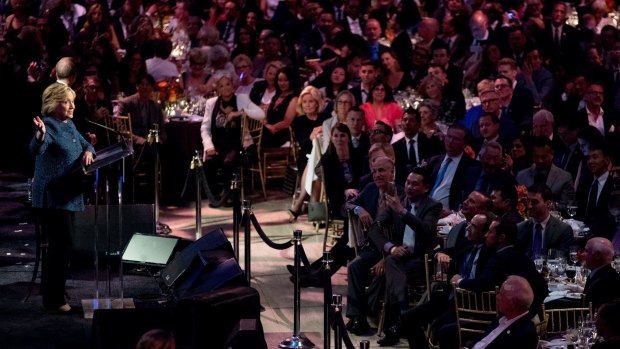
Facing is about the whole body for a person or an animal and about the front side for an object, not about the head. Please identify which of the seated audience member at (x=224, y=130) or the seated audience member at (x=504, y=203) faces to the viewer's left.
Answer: the seated audience member at (x=504, y=203)

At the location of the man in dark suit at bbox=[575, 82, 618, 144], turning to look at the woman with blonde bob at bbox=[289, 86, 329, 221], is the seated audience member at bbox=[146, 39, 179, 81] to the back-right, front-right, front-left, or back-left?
front-right

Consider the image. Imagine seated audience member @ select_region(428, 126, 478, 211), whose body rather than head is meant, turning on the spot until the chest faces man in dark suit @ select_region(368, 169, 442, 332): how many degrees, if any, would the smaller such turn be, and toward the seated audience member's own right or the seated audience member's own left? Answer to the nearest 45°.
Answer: approximately 45° to the seated audience member's own left

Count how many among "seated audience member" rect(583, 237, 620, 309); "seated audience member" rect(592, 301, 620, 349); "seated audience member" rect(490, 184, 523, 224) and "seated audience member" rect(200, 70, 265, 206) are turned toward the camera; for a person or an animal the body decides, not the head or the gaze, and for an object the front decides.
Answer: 1

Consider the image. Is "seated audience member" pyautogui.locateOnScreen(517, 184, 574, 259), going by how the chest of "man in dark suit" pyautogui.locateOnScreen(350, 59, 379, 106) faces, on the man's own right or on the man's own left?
on the man's own left

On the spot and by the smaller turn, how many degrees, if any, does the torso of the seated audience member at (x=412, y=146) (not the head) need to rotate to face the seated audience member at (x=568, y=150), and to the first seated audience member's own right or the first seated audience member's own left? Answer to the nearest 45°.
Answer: approximately 135° to the first seated audience member's own left

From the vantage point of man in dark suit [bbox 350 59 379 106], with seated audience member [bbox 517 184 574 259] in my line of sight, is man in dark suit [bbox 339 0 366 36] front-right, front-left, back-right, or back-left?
back-left

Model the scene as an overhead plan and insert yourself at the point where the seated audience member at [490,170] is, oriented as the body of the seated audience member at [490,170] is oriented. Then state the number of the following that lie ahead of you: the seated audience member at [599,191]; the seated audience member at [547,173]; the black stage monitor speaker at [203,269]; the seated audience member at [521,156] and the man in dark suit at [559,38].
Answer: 1

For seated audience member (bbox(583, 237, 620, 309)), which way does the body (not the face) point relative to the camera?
to the viewer's left

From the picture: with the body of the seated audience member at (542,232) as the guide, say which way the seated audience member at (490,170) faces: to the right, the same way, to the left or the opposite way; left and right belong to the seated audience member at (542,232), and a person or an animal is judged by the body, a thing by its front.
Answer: the same way

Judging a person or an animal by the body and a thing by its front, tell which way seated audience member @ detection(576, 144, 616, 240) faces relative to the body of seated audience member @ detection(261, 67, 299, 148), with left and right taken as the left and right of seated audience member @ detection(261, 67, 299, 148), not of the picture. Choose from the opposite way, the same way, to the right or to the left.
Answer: the same way

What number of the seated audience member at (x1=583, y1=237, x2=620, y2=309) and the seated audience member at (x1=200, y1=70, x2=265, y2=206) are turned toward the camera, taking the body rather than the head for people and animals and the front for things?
1

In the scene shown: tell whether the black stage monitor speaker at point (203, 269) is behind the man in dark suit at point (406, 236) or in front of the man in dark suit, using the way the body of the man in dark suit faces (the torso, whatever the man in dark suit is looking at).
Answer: in front

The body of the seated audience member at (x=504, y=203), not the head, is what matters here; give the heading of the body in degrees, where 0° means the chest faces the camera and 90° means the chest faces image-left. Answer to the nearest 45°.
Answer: approximately 90°

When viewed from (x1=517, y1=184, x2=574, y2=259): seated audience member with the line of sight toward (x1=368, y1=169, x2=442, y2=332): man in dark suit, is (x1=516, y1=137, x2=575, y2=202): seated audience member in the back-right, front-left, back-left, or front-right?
back-right
